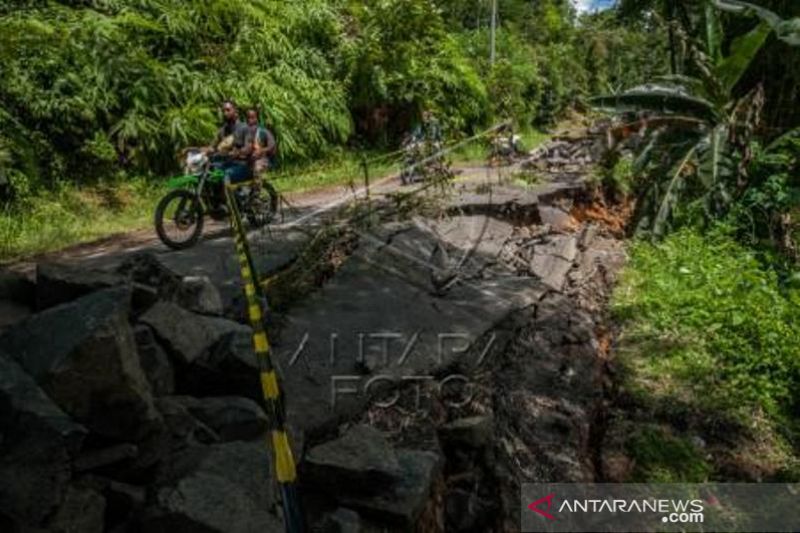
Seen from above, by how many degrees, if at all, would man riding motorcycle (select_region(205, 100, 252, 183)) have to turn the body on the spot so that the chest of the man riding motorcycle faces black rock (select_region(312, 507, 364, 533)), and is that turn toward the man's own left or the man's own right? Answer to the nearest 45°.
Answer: approximately 45° to the man's own left

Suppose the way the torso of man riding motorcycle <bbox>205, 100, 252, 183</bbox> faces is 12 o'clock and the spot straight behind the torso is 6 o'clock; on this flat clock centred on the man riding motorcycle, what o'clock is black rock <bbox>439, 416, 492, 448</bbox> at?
The black rock is roughly at 10 o'clock from the man riding motorcycle.

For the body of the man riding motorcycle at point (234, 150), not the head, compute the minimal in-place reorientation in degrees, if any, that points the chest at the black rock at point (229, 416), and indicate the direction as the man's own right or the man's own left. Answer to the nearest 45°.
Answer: approximately 45° to the man's own left

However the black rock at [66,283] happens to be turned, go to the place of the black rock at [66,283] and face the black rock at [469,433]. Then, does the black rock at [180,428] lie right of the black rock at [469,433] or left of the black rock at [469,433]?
right

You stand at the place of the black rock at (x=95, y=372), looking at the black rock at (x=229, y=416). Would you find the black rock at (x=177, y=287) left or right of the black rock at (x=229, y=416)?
left

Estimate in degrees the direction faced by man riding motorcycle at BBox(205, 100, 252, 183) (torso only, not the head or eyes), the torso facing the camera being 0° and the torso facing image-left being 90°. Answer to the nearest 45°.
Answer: approximately 45°
